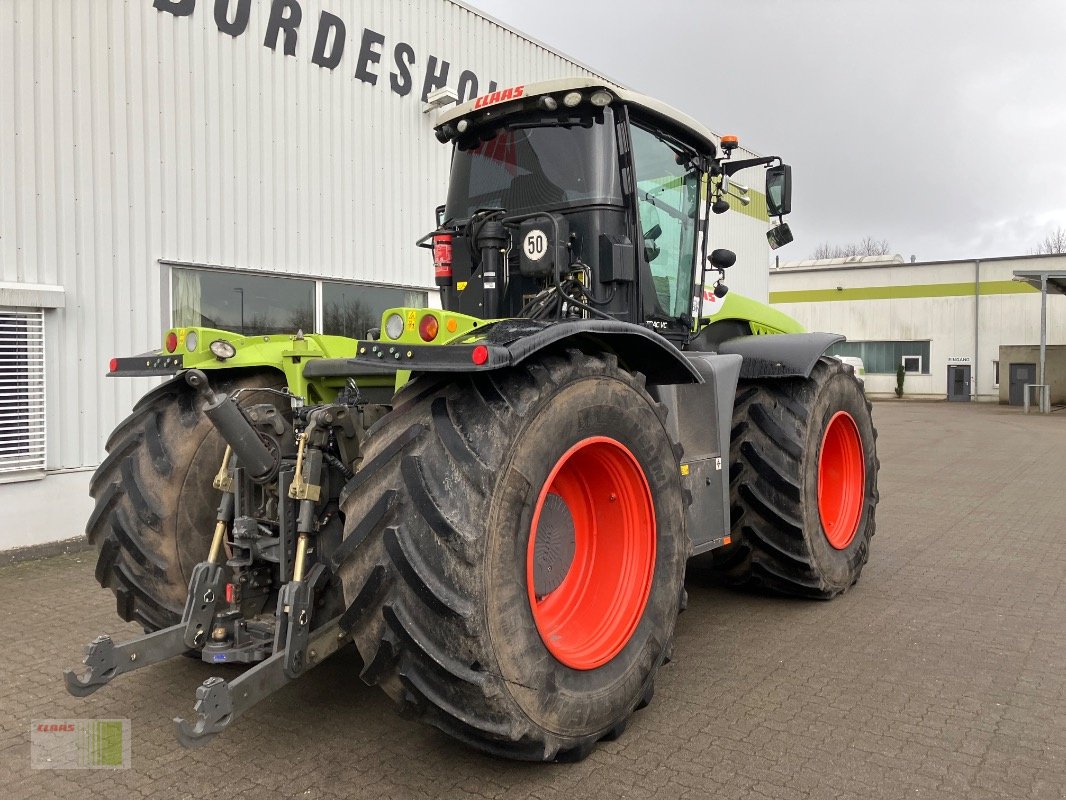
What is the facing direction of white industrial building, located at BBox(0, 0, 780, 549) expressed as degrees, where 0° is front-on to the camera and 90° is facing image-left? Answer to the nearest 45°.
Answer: approximately 315°

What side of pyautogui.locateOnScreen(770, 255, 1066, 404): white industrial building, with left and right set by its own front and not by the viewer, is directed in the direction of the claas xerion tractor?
front

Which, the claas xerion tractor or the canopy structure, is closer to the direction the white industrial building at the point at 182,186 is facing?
the claas xerion tractor

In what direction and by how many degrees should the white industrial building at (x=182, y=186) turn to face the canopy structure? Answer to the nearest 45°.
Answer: approximately 90° to its left

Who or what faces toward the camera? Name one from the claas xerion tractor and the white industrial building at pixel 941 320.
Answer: the white industrial building

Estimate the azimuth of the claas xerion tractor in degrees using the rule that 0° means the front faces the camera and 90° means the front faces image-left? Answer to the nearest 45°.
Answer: approximately 225°

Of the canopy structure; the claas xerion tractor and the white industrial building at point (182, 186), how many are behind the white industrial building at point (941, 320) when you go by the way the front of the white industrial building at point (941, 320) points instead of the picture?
0

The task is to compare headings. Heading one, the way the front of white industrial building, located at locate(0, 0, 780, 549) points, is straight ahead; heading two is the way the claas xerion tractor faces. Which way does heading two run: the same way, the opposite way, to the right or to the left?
to the left

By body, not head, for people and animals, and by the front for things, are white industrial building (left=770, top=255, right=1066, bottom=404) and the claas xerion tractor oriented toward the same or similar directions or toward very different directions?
very different directions

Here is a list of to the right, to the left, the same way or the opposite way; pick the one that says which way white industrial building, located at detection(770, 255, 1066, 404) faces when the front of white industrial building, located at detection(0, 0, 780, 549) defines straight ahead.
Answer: to the right

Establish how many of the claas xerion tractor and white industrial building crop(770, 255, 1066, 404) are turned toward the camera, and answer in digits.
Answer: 1

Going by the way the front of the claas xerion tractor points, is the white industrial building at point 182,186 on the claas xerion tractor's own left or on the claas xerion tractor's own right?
on the claas xerion tractor's own left

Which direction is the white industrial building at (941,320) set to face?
toward the camera

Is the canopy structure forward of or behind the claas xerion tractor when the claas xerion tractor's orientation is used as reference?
forward

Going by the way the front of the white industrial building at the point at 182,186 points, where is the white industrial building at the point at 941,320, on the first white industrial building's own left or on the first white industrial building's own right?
on the first white industrial building's own left
